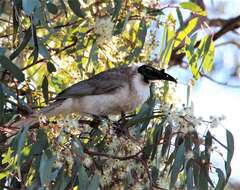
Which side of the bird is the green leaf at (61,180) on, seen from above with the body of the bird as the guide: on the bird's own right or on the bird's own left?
on the bird's own right

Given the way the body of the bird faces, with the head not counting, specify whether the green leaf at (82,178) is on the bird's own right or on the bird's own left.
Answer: on the bird's own right

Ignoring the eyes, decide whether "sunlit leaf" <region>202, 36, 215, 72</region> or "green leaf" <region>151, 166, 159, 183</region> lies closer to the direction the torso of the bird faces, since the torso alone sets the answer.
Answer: the sunlit leaf

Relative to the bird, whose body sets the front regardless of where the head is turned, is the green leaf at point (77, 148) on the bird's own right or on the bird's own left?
on the bird's own right

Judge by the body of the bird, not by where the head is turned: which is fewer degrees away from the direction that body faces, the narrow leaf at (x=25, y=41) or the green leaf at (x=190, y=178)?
the green leaf

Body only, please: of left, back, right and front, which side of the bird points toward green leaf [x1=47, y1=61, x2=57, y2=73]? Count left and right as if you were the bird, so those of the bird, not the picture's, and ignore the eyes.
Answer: back

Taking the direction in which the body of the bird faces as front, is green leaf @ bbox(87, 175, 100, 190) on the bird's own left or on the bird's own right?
on the bird's own right

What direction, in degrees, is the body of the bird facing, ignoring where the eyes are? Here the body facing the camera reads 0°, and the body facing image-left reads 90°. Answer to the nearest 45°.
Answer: approximately 270°
